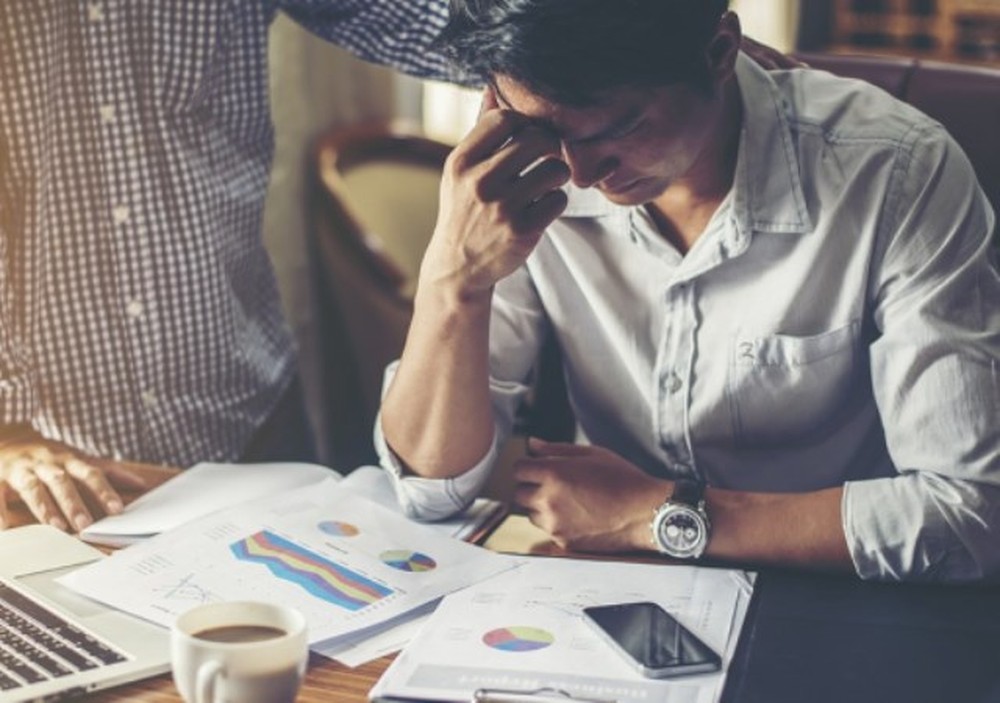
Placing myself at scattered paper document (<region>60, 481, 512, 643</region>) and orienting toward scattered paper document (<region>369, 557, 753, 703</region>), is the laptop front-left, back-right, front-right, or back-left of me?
back-right

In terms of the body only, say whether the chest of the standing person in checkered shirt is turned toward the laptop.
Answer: yes

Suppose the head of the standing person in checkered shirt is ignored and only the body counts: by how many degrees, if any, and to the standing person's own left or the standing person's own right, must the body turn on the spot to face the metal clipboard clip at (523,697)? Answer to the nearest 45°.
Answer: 0° — they already face it

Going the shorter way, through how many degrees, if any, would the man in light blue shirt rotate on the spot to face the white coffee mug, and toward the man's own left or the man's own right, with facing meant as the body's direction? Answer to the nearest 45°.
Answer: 0° — they already face it

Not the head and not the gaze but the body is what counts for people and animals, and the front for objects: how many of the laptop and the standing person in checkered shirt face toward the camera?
1

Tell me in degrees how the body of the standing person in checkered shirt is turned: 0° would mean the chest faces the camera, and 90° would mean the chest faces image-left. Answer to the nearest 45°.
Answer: approximately 0°

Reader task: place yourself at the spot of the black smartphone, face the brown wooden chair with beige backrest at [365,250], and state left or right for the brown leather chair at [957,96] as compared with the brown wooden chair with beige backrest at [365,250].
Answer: right

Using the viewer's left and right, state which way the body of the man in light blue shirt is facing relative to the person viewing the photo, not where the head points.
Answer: facing the viewer and to the left of the viewer

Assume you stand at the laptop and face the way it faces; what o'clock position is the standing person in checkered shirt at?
The standing person in checkered shirt is roughly at 11 o'clock from the laptop.

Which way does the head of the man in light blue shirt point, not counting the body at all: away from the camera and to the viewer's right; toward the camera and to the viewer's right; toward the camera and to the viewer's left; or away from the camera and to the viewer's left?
toward the camera and to the viewer's left

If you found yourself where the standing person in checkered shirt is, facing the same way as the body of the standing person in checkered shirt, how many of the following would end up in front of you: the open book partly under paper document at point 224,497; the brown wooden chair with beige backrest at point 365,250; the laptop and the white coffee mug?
3

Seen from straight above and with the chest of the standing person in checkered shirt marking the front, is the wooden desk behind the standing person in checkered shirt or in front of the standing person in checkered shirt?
in front
